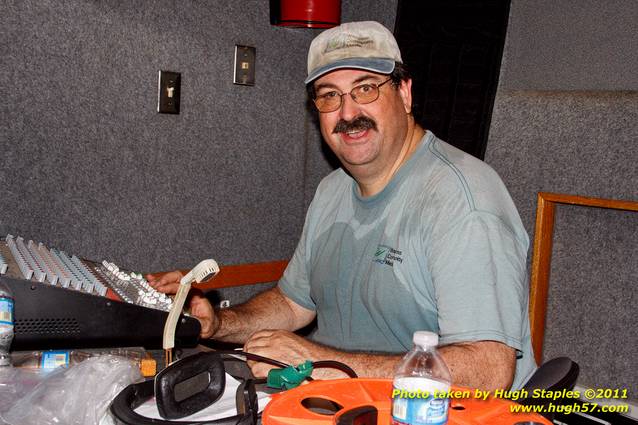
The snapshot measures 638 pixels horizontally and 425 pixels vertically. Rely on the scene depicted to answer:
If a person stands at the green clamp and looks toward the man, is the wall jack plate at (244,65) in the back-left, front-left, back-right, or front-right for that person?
front-left

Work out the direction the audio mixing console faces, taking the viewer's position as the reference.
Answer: facing to the right of the viewer

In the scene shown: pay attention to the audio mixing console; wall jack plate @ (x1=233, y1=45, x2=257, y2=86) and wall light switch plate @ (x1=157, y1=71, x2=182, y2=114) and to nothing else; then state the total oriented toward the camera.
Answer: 2

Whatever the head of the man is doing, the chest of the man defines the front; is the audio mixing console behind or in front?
in front

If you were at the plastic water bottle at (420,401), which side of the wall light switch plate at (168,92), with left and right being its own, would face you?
front

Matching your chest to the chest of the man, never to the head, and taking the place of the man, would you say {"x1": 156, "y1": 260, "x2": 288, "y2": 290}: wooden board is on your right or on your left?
on your right

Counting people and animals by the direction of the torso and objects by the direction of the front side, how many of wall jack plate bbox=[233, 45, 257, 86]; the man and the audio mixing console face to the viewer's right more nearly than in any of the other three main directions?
1

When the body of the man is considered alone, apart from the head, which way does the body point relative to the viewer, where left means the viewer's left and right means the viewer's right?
facing the viewer and to the left of the viewer

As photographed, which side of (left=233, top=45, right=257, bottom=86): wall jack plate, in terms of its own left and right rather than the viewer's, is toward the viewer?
front

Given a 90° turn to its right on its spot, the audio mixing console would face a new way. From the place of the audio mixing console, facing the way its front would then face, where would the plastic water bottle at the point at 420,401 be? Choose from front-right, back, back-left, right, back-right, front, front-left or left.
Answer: front-left

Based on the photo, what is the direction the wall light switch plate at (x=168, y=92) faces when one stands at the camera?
facing the viewer

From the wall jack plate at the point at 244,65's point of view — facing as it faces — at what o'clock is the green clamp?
The green clamp is roughly at 12 o'clock from the wall jack plate.

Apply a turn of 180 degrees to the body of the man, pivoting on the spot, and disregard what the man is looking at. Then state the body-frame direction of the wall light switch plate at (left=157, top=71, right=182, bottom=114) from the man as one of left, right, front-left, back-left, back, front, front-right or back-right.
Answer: left

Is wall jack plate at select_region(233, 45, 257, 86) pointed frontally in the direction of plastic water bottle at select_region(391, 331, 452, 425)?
yes

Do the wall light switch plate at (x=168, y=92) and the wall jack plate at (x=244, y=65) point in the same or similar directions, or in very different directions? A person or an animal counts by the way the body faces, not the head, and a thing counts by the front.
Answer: same or similar directions
